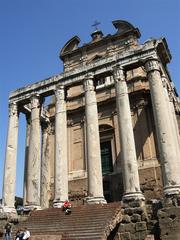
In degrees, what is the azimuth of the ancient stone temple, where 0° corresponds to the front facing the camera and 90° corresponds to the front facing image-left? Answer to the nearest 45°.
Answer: approximately 45°
